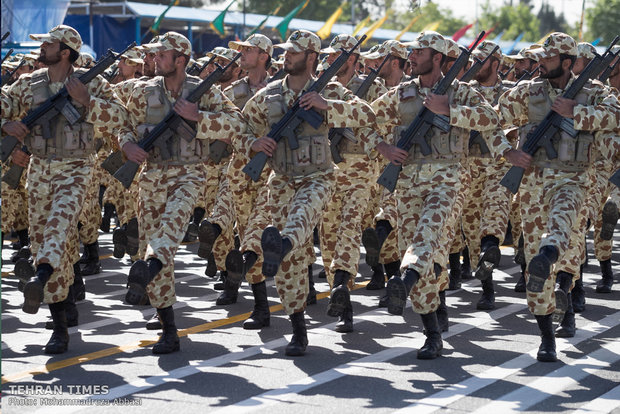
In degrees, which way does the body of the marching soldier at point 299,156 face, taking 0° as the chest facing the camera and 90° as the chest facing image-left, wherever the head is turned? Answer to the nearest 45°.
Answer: approximately 45°

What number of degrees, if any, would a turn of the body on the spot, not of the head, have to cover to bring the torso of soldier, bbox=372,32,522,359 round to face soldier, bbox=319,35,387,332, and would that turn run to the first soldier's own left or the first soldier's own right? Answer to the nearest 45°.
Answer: approximately 90° to the first soldier's own right

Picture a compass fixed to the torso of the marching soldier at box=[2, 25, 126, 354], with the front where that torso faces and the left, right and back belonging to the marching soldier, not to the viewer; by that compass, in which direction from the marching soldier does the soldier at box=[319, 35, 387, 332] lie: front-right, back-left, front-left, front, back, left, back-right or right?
back-left

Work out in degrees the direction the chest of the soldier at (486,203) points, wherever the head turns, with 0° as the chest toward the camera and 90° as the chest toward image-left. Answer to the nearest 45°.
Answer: approximately 45°

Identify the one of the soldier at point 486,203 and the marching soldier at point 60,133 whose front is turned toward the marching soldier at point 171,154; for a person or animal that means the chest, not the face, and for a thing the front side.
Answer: the soldier

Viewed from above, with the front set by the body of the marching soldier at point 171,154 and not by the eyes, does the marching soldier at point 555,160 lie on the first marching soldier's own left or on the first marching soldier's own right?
on the first marching soldier's own left

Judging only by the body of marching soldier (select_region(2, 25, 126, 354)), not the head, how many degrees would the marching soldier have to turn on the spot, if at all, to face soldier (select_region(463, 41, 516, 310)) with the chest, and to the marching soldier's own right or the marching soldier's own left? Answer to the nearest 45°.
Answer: approximately 135° to the marching soldier's own left

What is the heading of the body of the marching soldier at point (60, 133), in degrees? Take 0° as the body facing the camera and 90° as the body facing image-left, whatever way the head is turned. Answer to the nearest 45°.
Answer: approximately 45°

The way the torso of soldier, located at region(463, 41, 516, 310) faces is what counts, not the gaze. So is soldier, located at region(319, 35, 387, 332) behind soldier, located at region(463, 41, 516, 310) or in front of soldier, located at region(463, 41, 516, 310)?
in front
